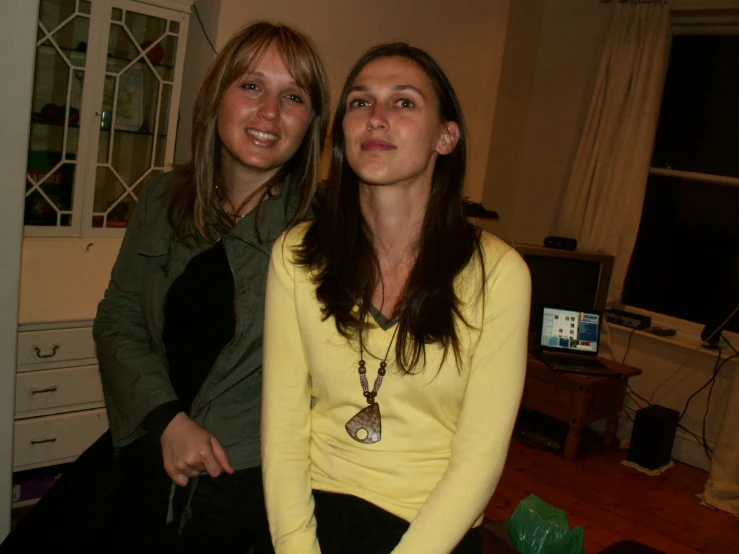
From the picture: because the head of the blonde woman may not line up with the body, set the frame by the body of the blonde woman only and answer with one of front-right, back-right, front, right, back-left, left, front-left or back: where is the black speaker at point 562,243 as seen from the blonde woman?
back-left

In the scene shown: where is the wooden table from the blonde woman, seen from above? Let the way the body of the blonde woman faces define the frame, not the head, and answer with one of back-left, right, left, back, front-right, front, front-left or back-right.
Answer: back-left

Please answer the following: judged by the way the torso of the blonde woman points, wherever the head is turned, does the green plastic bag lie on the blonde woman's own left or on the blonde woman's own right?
on the blonde woman's own left

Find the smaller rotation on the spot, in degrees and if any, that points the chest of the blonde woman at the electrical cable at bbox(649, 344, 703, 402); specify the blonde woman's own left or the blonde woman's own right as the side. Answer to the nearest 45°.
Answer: approximately 135° to the blonde woman's own left

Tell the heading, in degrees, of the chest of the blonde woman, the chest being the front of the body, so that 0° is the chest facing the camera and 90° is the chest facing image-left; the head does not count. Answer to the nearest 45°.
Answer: approximately 0°

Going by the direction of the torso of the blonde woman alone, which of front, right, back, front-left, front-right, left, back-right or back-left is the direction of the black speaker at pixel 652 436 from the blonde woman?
back-left
